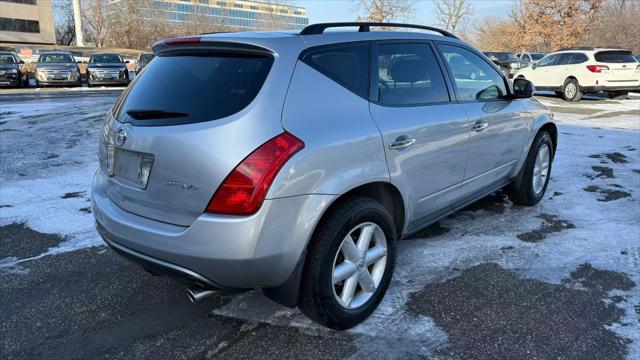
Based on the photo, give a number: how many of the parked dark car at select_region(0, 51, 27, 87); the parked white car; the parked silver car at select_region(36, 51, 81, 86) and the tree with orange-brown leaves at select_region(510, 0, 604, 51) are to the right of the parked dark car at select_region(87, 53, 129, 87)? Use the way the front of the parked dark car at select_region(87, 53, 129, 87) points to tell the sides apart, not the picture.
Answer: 2

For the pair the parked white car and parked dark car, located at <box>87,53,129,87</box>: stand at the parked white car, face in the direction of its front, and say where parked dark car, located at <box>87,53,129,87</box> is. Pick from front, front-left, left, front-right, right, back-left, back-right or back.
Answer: front-left

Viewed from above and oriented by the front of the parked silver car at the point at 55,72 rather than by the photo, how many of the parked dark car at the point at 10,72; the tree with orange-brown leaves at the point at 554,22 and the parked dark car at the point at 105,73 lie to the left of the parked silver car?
2

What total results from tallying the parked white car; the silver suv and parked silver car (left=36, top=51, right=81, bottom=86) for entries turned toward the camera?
1

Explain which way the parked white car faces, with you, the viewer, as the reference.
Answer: facing away from the viewer and to the left of the viewer

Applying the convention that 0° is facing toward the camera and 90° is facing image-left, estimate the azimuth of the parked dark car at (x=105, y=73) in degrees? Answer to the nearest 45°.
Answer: approximately 0°

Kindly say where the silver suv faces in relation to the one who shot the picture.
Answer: facing away from the viewer and to the right of the viewer

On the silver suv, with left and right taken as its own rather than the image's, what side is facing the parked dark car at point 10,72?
left

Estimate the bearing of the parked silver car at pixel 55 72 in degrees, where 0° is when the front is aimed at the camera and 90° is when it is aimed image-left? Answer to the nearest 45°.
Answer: approximately 0°

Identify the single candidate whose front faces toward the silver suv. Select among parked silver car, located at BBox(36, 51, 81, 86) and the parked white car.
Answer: the parked silver car

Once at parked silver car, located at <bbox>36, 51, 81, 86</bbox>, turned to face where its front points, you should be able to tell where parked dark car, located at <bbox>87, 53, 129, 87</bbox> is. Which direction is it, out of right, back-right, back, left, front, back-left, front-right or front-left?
left

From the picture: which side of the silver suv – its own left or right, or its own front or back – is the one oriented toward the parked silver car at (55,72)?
left

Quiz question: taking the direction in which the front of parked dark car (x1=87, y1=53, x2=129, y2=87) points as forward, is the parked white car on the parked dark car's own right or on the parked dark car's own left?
on the parked dark car's own left

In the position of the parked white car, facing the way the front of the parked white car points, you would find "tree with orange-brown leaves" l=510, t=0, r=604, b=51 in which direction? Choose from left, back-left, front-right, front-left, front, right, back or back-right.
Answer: front-right
